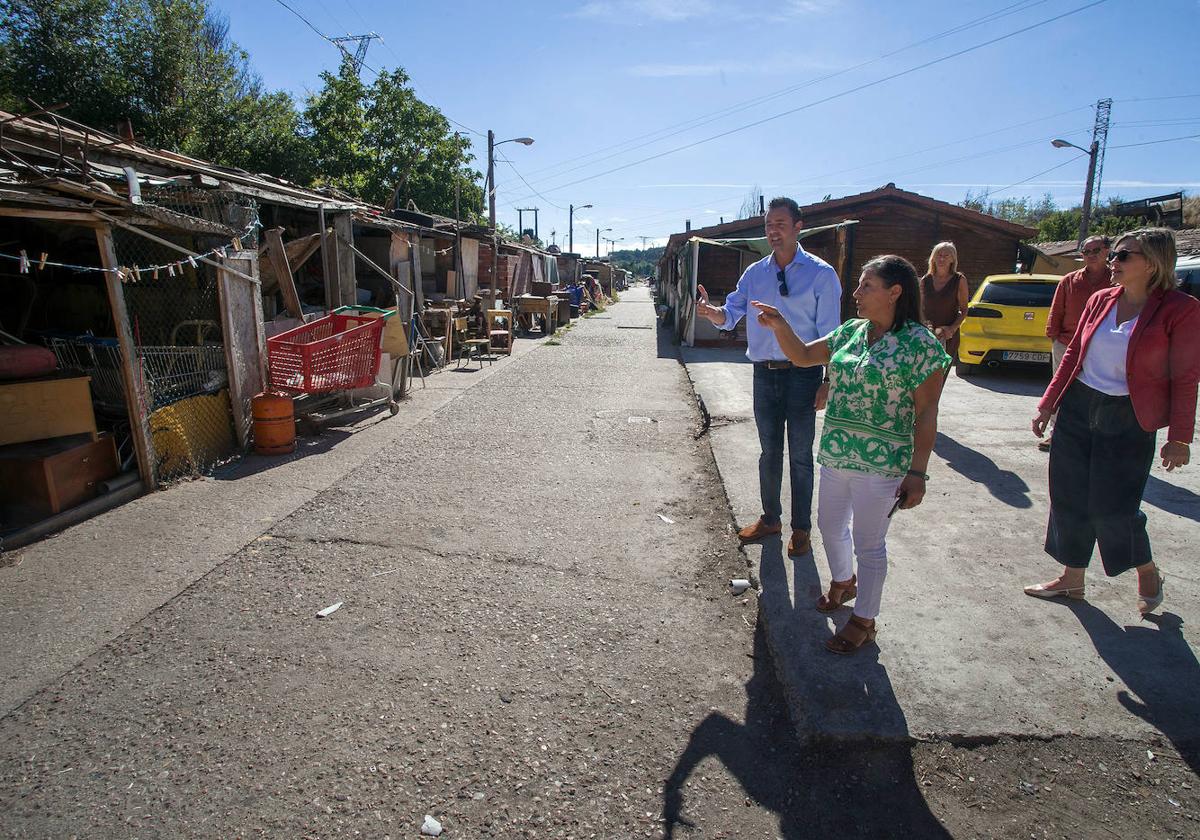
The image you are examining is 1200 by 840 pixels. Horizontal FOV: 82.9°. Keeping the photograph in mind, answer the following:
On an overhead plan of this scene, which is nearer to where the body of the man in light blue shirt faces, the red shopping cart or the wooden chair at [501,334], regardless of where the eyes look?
the red shopping cart

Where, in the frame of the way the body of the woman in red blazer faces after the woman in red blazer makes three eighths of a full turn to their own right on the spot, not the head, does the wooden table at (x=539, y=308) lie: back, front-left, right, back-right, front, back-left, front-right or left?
front-left

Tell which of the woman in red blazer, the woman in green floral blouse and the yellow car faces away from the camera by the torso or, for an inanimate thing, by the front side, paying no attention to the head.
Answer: the yellow car

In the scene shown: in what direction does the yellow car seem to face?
away from the camera

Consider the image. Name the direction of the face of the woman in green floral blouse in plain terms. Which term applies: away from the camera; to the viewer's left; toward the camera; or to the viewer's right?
to the viewer's left

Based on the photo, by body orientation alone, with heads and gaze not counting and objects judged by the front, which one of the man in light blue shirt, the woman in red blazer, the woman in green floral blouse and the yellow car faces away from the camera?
the yellow car

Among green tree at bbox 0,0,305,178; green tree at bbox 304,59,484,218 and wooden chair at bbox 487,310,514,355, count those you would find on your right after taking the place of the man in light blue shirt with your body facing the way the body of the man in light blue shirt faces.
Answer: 3

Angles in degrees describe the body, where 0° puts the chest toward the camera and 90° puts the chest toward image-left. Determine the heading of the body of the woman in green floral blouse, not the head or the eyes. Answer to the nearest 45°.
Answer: approximately 45°

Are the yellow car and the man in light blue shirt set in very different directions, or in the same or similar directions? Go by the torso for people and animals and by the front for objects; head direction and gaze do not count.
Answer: very different directions

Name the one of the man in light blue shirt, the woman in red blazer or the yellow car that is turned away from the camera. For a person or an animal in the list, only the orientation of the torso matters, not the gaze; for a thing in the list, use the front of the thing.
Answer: the yellow car

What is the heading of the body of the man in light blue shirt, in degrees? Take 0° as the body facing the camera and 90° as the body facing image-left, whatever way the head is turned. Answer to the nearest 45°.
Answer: approximately 45°

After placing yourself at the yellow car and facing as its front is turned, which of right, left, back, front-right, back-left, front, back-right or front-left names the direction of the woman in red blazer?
back
